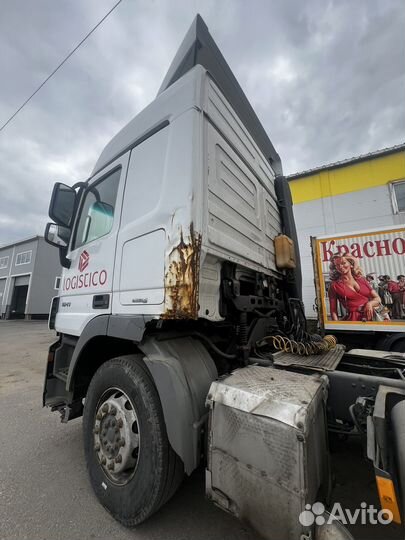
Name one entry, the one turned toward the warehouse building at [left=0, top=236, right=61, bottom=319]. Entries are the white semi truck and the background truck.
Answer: the white semi truck

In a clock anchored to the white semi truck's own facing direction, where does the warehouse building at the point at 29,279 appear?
The warehouse building is roughly at 12 o'clock from the white semi truck.

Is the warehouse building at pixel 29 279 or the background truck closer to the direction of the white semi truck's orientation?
the warehouse building

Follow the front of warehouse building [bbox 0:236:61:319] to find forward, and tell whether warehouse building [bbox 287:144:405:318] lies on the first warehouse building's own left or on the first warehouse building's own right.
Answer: on the first warehouse building's own left

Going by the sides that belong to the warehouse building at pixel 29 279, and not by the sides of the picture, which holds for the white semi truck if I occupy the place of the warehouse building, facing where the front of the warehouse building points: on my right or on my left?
on my left
